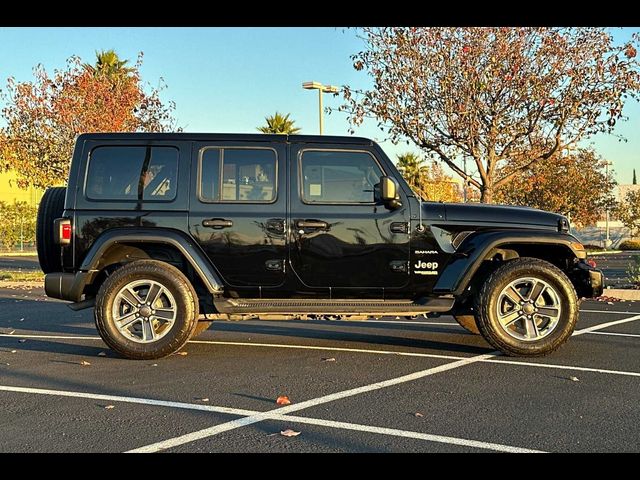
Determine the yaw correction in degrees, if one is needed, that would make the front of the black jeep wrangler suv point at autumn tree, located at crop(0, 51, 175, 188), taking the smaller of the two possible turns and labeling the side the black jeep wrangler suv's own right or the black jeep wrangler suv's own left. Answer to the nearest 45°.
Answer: approximately 135° to the black jeep wrangler suv's own left

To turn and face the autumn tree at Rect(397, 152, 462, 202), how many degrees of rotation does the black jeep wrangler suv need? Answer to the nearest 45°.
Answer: approximately 90° to its left

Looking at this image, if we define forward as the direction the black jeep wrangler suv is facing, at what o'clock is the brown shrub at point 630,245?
The brown shrub is roughly at 10 o'clock from the black jeep wrangler suv.

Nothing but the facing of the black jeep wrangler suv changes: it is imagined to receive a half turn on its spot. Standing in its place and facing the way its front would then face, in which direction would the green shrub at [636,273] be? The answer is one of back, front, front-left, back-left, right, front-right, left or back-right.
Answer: back-right

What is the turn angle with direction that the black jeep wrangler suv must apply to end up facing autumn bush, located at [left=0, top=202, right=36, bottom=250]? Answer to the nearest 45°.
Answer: approximately 135° to its left

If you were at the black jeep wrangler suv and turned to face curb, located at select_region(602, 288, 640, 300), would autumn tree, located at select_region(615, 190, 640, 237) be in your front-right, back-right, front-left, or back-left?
front-left

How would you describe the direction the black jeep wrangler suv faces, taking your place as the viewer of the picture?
facing to the right of the viewer

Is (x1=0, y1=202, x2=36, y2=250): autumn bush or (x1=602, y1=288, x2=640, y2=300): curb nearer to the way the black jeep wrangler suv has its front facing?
the curb

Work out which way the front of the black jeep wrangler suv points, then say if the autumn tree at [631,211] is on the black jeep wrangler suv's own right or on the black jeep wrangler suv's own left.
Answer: on the black jeep wrangler suv's own left
